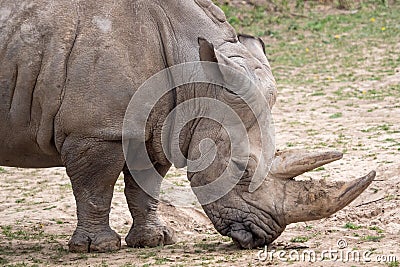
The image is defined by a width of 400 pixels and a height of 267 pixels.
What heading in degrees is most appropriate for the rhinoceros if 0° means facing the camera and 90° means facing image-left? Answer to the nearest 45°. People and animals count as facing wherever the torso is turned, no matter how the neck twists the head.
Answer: approximately 270°
